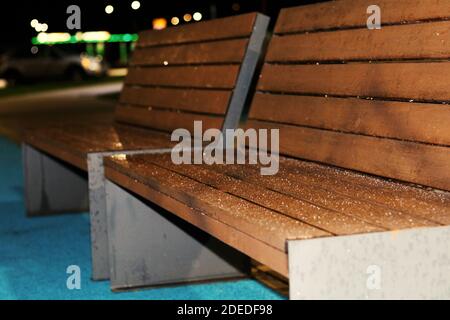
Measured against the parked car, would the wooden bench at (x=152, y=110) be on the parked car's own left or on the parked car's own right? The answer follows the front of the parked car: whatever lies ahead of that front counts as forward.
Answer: on the parked car's own right

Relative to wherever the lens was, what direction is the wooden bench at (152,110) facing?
facing the viewer and to the left of the viewer

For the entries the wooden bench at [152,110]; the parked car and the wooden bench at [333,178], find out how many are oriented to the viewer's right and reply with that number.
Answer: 1

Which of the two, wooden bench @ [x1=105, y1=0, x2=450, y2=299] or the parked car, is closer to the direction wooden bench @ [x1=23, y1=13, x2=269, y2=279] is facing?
the wooden bench

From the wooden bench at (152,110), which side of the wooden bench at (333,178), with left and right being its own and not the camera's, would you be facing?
right

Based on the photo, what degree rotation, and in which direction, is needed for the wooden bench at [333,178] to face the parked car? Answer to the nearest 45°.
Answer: approximately 135° to its right

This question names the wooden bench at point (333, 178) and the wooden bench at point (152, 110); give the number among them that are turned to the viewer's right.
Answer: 0

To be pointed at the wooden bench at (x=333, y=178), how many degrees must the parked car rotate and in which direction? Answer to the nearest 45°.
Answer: approximately 90° to its right

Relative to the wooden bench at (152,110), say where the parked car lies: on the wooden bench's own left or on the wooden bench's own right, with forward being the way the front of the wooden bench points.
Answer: on the wooden bench's own right

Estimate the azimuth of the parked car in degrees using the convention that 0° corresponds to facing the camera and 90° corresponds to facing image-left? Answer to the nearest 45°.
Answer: approximately 270°
